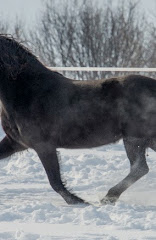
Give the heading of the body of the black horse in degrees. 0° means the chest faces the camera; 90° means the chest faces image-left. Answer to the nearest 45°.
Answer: approximately 90°
